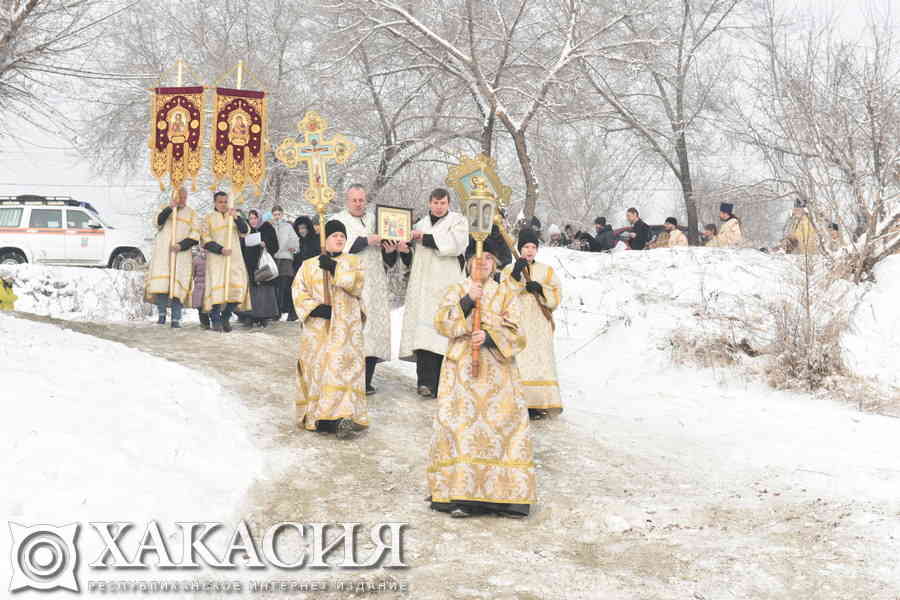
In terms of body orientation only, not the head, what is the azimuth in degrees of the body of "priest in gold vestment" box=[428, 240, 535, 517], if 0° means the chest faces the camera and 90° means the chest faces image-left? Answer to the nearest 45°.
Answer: approximately 0°

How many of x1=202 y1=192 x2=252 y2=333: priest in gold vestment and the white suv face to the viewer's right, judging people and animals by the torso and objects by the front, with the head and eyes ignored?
1

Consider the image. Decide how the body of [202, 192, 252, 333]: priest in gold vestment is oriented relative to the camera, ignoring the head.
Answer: toward the camera

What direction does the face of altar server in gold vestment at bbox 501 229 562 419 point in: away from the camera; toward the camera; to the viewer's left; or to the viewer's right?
toward the camera

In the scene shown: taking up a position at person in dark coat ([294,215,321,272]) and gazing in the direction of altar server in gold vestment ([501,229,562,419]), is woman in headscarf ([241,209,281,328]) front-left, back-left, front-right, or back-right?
back-right

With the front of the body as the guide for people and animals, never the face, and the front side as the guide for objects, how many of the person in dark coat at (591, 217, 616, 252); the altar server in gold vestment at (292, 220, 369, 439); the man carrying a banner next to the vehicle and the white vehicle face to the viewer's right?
1

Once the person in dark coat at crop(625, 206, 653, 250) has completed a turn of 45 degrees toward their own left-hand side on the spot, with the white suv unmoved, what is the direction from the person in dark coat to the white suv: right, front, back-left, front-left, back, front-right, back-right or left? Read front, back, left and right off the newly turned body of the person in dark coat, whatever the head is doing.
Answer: right

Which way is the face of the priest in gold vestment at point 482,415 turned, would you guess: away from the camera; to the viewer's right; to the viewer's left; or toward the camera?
toward the camera

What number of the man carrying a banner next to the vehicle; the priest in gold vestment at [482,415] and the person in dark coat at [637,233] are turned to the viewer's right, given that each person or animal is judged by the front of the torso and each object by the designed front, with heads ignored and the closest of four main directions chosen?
0

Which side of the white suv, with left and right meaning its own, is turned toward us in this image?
right

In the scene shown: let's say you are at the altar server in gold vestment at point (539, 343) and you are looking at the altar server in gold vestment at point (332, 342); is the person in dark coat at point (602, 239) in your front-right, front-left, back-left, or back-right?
back-right

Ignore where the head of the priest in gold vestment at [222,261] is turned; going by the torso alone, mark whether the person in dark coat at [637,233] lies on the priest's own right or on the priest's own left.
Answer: on the priest's own left

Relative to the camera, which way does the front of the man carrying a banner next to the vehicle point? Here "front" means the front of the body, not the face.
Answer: toward the camera

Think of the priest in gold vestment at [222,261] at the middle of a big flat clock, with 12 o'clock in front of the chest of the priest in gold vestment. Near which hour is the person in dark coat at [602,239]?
The person in dark coat is roughly at 8 o'clock from the priest in gold vestment.

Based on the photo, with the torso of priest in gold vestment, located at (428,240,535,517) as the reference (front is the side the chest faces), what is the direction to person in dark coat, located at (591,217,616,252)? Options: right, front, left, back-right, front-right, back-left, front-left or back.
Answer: back

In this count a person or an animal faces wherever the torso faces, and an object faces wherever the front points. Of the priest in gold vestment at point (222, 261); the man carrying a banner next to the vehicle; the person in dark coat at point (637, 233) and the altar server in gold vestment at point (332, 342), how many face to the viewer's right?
0
